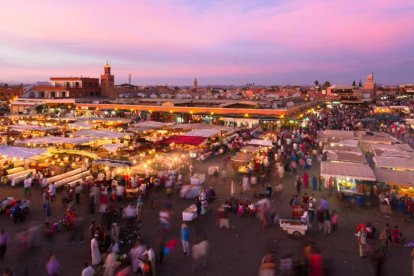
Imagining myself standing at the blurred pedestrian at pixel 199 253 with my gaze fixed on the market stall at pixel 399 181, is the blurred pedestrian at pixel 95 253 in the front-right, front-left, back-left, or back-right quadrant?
back-left

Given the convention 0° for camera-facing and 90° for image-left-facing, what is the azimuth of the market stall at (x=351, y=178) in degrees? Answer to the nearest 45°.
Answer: approximately 0°

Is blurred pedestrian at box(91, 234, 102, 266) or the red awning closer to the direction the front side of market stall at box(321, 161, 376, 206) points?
the blurred pedestrian

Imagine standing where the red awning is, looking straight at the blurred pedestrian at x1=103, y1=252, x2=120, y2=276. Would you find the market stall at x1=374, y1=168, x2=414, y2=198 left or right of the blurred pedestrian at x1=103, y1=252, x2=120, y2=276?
left

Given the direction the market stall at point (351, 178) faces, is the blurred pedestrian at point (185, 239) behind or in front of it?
in front
